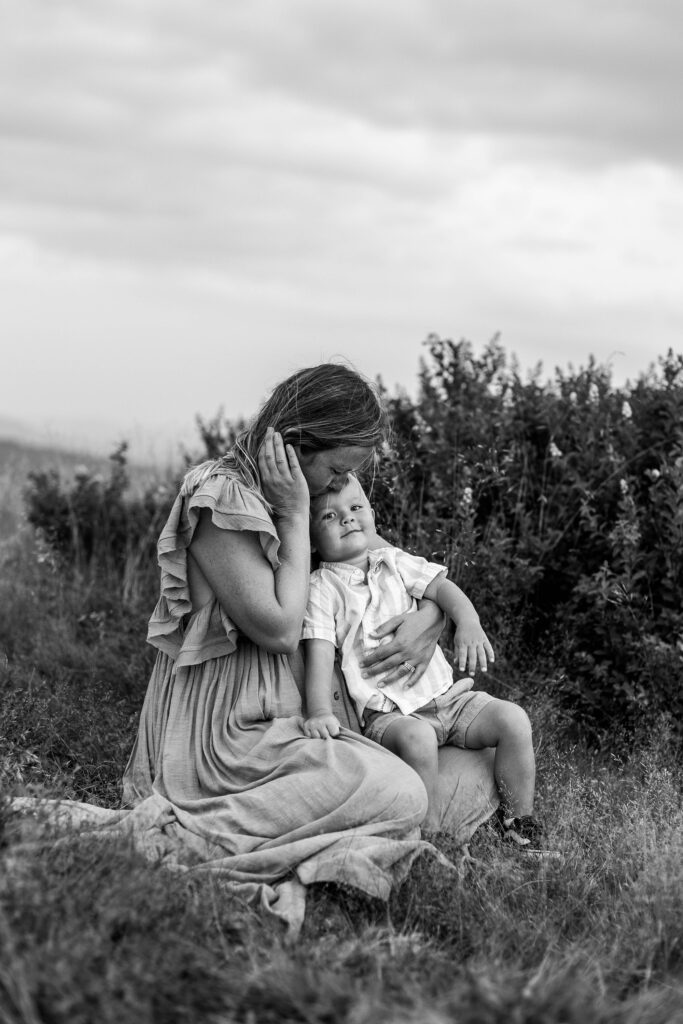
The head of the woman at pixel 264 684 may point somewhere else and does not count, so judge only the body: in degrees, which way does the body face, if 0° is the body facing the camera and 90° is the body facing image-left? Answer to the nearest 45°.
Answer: approximately 270°

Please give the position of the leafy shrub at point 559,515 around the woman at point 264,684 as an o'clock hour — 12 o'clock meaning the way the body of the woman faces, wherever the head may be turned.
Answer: The leafy shrub is roughly at 10 o'clock from the woman.

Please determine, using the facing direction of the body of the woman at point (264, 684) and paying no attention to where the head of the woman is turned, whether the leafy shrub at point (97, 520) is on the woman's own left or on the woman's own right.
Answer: on the woman's own left
